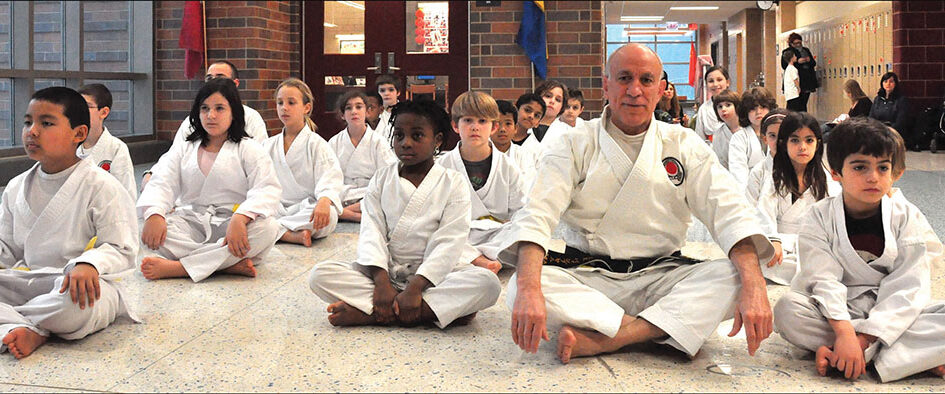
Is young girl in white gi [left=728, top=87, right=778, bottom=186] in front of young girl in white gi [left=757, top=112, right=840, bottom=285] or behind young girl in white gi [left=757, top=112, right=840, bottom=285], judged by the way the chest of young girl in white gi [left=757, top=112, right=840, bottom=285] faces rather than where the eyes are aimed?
behind

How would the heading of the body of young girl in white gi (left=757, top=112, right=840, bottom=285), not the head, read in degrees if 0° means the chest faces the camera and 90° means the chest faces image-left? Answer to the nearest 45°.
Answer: approximately 0°

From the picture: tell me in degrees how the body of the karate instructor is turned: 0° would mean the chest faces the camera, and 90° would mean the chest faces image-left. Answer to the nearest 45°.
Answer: approximately 0°

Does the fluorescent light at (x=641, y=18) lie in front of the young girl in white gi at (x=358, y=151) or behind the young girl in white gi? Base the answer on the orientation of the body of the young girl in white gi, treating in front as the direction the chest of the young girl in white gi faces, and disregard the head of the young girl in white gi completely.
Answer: behind

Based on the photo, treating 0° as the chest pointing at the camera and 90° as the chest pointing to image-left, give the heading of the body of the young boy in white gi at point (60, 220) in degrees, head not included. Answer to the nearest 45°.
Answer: approximately 45°
